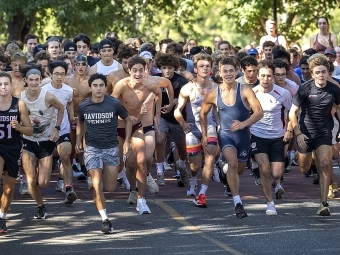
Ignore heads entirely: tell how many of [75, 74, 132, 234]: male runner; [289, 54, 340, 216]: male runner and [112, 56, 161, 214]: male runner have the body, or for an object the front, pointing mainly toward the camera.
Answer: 3

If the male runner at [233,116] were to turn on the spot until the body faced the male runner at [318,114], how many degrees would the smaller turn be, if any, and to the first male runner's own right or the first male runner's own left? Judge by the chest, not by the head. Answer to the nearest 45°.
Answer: approximately 90° to the first male runner's own left

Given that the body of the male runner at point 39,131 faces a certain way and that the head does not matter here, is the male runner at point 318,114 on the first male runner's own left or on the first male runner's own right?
on the first male runner's own left

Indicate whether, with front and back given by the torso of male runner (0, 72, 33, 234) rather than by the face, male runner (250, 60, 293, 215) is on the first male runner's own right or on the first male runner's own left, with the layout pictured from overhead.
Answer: on the first male runner's own left

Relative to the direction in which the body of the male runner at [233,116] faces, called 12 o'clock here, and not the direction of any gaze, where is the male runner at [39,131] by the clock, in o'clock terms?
the male runner at [39,131] is roughly at 3 o'clock from the male runner at [233,116].

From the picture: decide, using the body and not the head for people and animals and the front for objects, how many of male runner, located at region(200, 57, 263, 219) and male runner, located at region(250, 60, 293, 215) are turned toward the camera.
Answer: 2

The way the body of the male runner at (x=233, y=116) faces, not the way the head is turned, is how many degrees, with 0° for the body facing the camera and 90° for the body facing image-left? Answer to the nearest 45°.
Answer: approximately 0°
